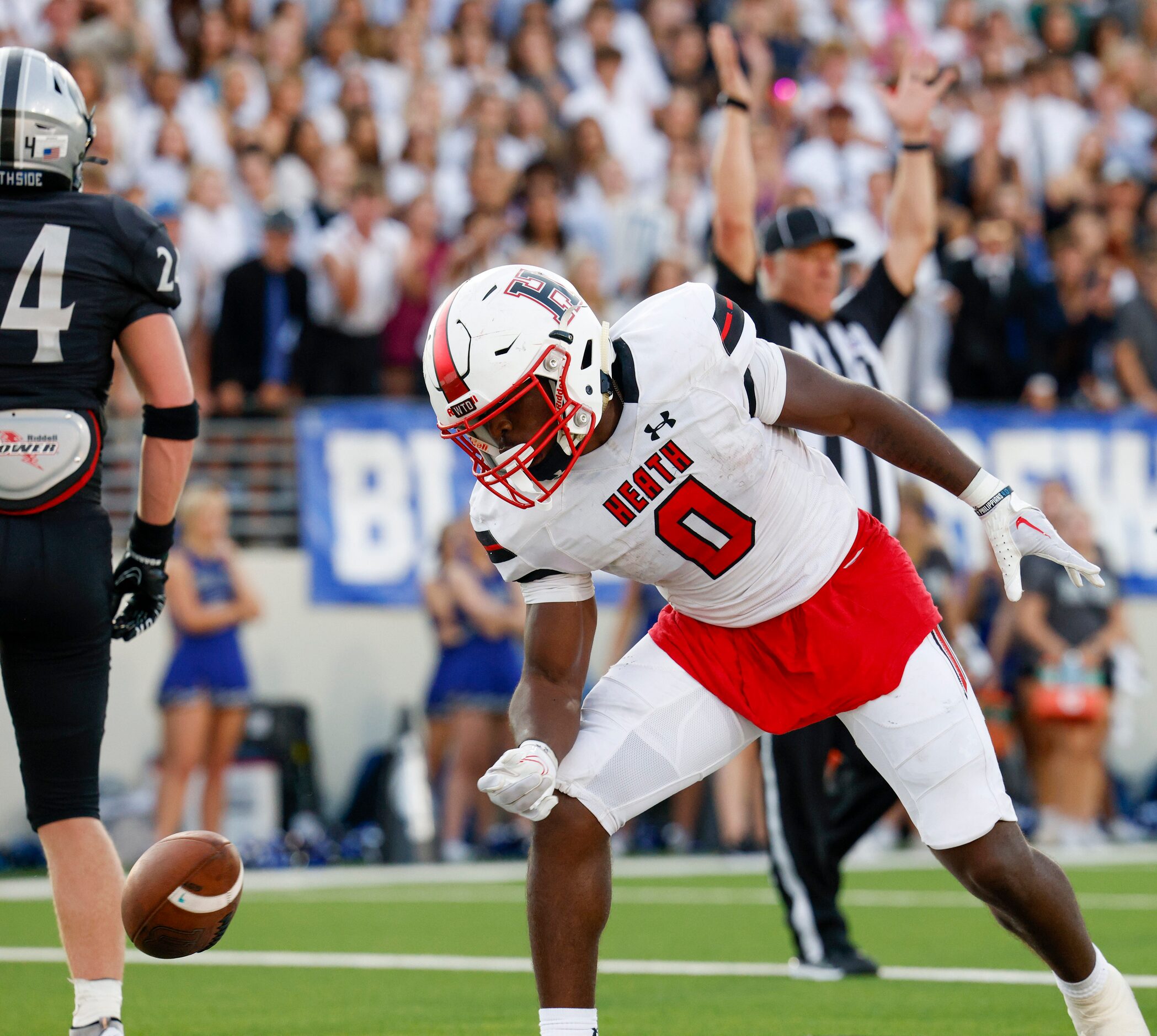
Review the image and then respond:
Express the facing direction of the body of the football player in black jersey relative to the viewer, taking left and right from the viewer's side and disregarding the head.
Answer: facing away from the viewer

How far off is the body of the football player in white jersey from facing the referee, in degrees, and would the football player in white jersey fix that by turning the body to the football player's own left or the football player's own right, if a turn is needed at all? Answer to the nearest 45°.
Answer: approximately 135° to the football player's own right

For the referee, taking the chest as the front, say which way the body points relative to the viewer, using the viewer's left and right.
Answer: facing the viewer and to the right of the viewer

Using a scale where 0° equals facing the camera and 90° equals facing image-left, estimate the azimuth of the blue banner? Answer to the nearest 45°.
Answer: approximately 0°

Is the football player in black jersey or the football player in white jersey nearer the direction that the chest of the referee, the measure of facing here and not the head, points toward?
the football player in white jersey

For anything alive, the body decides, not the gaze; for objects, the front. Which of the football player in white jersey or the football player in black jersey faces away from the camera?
the football player in black jersey

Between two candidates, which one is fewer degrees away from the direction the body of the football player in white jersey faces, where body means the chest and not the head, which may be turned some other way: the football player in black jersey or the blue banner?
the football player in black jersey

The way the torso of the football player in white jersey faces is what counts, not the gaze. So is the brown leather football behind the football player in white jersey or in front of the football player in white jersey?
in front

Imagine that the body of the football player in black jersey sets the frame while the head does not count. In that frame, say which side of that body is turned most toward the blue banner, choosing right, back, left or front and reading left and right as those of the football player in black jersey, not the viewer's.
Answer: front

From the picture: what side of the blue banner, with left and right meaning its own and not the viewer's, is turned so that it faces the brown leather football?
front

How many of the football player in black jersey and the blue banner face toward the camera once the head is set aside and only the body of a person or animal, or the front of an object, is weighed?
1
